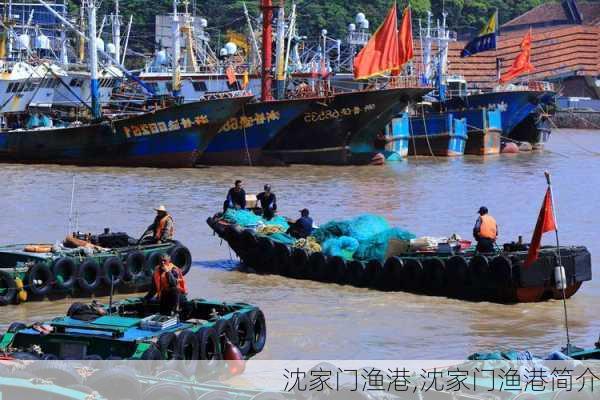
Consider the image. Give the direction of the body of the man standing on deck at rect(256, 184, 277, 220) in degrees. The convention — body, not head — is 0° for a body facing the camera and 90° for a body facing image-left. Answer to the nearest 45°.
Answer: approximately 0°

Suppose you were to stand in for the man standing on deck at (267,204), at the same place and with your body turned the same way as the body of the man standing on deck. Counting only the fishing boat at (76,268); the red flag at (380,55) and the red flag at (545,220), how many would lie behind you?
1

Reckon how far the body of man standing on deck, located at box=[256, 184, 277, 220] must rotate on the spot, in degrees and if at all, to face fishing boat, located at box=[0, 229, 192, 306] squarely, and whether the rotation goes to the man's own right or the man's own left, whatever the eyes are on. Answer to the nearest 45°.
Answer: approximately 45° to the man's own right

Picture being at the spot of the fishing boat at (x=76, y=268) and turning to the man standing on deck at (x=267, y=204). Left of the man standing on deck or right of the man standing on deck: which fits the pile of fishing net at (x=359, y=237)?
right

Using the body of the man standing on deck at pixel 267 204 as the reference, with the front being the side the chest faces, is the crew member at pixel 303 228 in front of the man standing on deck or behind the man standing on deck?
in front

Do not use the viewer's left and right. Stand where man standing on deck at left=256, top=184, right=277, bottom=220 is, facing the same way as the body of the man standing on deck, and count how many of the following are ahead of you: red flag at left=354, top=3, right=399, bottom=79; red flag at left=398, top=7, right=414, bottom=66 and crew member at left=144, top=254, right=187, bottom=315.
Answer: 1

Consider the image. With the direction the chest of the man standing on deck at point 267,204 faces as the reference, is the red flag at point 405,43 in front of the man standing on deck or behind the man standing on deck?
behind

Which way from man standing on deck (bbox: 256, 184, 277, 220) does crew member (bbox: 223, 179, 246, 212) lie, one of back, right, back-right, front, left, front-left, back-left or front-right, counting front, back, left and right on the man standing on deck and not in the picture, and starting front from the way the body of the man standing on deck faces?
right

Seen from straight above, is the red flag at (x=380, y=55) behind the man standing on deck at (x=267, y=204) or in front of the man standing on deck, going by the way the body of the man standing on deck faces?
behind

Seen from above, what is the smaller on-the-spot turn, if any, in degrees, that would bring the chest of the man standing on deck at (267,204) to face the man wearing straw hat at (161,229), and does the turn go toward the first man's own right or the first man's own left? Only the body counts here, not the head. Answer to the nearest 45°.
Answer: approximately 45° to the first man's own right

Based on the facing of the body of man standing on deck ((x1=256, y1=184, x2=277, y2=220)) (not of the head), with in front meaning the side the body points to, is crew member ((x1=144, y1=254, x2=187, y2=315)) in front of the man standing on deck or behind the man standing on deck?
in front
